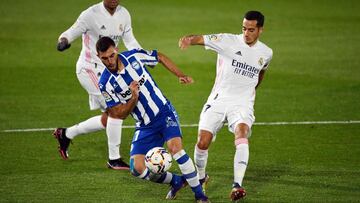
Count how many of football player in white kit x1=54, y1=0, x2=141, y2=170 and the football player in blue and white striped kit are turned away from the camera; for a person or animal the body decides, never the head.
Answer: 0

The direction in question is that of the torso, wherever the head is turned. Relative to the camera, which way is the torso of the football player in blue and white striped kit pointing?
toward the camera

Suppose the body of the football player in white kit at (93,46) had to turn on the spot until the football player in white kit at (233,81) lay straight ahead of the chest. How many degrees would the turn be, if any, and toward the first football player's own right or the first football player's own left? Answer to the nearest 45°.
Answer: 0° — they already face them

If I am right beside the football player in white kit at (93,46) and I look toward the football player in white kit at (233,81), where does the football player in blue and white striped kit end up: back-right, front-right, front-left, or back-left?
front-right

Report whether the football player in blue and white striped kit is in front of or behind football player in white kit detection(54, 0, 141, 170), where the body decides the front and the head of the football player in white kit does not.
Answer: in front

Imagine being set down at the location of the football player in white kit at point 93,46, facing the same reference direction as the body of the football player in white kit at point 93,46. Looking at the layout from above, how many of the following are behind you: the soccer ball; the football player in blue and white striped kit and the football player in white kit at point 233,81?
0

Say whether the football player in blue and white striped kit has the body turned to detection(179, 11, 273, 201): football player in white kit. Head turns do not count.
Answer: no

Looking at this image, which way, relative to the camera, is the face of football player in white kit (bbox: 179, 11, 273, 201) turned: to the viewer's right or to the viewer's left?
to the viewer's left

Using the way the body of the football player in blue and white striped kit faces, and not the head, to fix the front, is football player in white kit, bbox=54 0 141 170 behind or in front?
behind

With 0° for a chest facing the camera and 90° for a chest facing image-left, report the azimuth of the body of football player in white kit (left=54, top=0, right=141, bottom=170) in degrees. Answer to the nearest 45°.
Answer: approximately 315°

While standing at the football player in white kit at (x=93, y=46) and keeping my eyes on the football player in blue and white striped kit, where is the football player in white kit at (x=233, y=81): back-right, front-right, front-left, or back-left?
front-left
